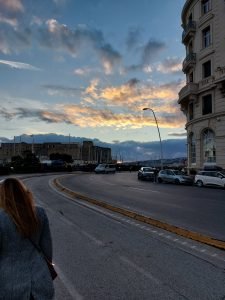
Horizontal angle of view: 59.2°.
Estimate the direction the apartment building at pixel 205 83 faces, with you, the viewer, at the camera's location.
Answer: facing the viewer and to the left of the viewer

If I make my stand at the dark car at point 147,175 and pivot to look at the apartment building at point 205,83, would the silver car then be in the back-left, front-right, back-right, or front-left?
front-right
